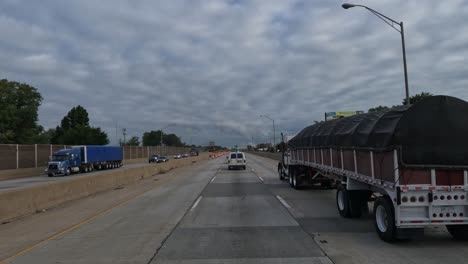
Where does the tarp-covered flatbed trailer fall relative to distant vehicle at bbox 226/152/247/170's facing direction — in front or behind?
behind

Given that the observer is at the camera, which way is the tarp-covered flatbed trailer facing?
facing away from the viewer and to the left of the viewer

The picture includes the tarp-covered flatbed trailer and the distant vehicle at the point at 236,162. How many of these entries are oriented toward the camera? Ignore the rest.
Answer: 0

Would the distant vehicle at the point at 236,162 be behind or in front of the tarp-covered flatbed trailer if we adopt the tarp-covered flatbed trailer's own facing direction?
in front

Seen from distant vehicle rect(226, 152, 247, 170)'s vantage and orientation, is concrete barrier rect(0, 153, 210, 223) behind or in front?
behind

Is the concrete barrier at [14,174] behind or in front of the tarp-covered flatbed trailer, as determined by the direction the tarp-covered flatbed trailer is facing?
in front

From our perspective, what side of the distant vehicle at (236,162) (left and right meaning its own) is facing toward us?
back
